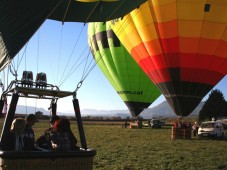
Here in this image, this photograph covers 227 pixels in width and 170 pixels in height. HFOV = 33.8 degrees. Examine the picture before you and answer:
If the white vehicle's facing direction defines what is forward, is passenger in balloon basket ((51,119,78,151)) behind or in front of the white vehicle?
in front

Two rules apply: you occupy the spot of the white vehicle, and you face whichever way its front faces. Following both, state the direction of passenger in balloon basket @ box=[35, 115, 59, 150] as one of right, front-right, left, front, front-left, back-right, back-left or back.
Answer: front-left

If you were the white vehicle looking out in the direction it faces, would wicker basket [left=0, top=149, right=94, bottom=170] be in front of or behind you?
in front

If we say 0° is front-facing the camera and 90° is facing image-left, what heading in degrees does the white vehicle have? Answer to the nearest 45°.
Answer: approximately 45°

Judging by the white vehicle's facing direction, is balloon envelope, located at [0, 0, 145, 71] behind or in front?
in front
